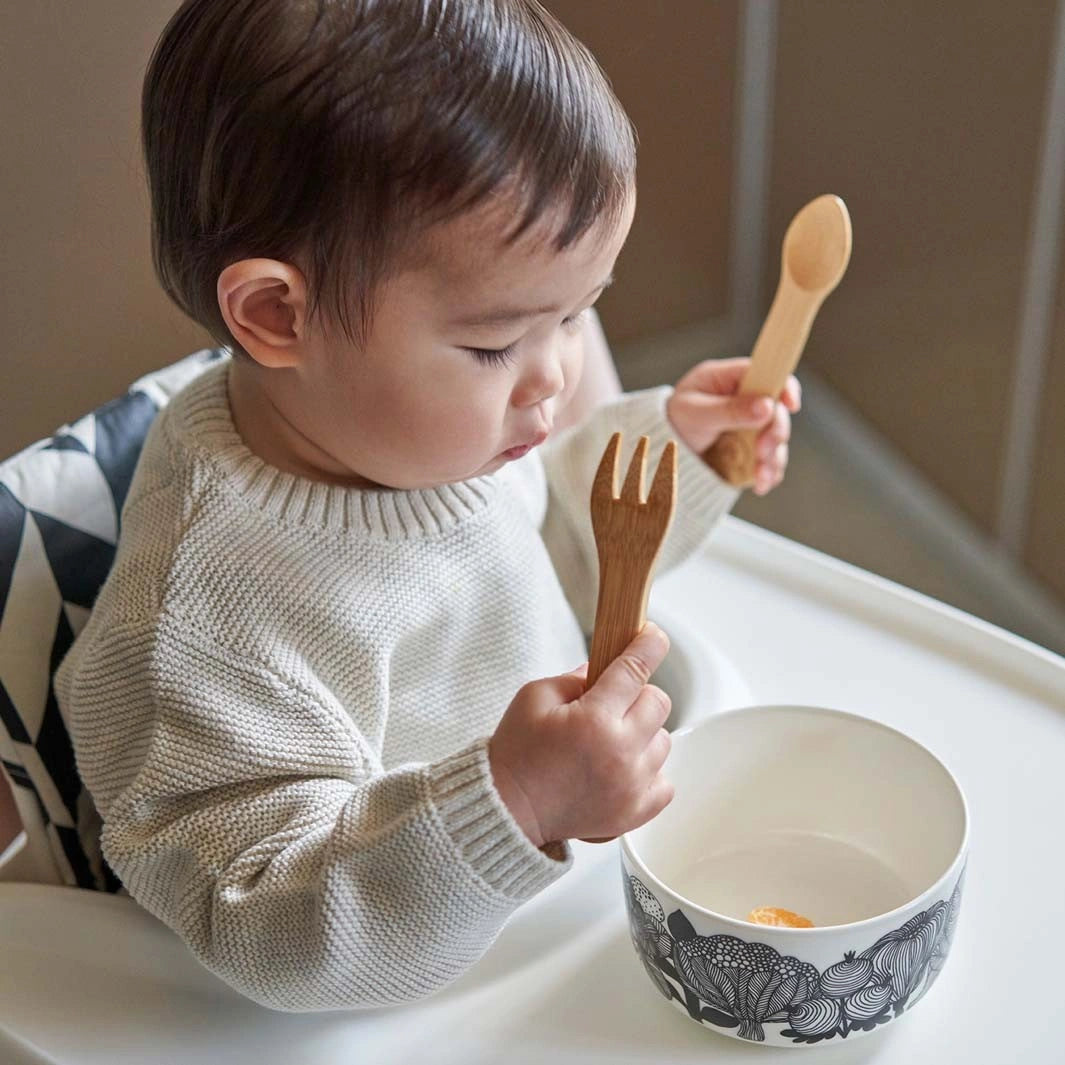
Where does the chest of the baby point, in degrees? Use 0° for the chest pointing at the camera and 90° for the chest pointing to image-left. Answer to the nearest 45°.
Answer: approximately 315°
